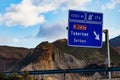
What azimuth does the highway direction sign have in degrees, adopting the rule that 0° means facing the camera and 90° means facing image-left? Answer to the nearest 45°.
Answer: approximately 0°
